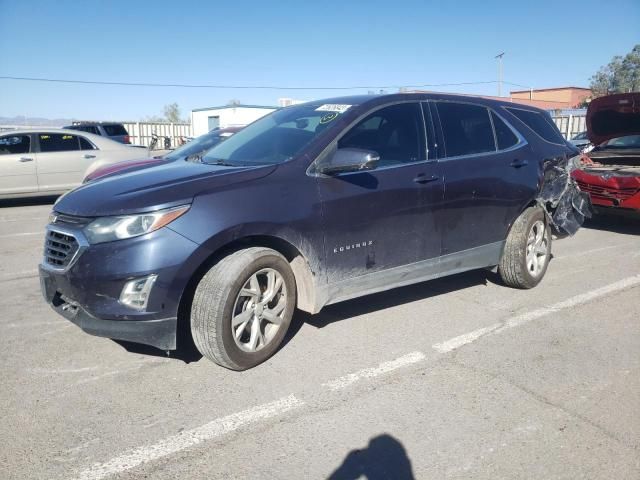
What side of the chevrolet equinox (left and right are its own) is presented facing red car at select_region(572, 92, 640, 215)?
back

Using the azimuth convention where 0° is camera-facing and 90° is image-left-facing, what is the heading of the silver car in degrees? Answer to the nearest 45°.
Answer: approximately 90°

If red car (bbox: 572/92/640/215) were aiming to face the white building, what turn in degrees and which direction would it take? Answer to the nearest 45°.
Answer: approximately 135° to its right

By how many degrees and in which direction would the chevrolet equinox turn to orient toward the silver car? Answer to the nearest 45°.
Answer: approximately 90° to its right

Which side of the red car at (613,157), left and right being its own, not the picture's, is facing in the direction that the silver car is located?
right

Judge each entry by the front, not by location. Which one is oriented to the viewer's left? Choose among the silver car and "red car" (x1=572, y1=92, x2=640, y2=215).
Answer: the silver car

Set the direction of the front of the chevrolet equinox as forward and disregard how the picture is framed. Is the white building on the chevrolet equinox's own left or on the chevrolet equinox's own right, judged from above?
on the chevrolet equinox's own right

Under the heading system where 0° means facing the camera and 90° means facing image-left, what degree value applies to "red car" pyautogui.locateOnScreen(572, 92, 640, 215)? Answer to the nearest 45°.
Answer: approximately 0°

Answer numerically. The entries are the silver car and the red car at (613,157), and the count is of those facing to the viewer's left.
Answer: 1

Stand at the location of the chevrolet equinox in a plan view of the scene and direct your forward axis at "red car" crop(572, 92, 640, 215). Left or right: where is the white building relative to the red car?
left

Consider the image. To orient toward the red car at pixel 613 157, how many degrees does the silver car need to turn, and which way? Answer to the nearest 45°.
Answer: approximately 135° to its left

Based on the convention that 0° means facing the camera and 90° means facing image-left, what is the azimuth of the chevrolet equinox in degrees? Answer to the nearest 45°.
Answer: approximately 45°
